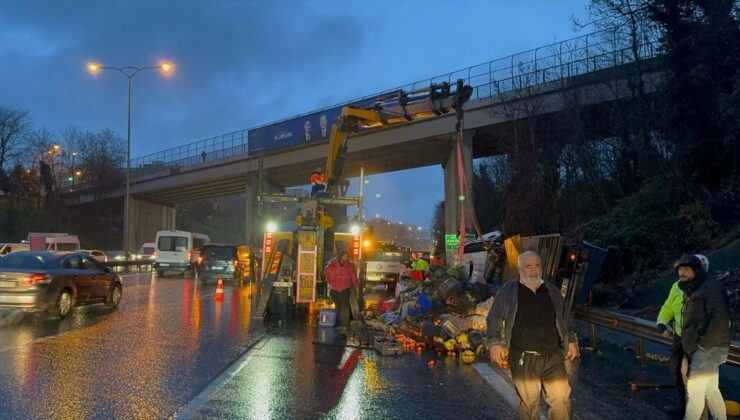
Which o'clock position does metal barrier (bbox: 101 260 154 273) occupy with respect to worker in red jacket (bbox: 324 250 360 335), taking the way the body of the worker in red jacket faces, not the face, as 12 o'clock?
The metal barrier is roughly at 5 o'clock from the worker in red jacket.

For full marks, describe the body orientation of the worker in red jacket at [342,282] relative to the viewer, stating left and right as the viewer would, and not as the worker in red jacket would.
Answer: facing the viewer

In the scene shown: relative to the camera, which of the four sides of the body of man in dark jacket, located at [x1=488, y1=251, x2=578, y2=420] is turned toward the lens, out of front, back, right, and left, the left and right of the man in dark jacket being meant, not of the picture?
front

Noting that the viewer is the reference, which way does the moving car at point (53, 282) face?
facing away from the viewer and to the right of the viewer

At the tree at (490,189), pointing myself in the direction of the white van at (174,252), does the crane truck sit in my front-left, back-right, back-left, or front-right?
front-left

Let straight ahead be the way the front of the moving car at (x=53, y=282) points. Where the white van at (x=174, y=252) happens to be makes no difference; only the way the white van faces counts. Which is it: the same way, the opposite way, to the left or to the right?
the same way

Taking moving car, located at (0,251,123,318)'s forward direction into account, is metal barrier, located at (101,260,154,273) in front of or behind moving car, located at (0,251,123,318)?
in front

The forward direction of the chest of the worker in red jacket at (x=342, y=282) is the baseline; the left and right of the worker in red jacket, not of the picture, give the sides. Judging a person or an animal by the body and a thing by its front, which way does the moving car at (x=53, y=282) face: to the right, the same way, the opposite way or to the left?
the opposite way

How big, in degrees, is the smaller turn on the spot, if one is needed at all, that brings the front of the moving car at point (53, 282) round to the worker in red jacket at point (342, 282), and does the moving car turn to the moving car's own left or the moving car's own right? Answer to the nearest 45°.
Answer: approximately 90° to the moving car's own right
